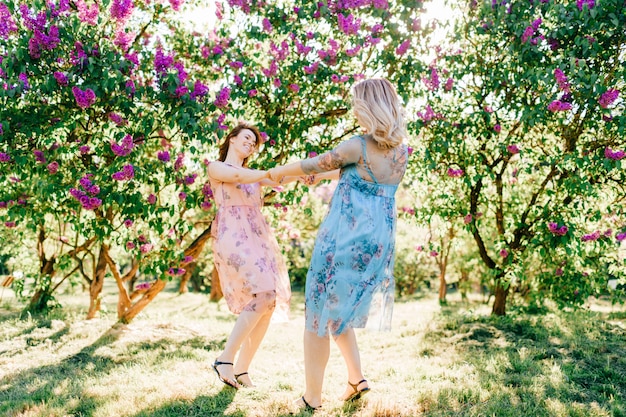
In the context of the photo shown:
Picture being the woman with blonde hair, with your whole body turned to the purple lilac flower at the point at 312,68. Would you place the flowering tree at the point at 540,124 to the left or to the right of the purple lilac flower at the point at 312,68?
right

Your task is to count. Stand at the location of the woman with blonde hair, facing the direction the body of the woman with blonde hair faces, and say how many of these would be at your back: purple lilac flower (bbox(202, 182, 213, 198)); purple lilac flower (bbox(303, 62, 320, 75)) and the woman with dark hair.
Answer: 0

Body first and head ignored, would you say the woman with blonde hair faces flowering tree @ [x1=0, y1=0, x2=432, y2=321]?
yes

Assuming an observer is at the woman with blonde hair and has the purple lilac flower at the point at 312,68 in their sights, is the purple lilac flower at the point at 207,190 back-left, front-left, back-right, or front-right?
front-left

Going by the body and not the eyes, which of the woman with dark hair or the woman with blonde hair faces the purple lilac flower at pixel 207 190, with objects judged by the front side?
the woman with blonde hair

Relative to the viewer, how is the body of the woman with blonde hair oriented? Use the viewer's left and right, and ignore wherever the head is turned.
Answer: facing away from the viewer and to the left of the viewer

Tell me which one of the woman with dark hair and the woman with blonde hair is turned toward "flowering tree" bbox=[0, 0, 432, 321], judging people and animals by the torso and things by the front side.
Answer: the woman with blonde hair

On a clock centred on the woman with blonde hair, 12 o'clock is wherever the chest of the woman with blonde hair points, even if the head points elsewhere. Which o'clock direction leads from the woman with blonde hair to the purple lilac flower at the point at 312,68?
The purple lilac flower is roughly at 1 o'clock from the woman with blonde hair.

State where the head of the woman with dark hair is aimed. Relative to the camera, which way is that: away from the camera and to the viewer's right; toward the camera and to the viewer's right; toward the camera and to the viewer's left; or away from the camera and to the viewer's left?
toward the camera and to the viewer's right

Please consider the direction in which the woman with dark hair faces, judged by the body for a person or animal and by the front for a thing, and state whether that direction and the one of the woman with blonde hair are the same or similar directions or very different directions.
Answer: very different directions

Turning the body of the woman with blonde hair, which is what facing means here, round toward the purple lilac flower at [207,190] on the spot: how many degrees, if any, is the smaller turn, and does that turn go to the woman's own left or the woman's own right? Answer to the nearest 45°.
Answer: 0° — they already face it

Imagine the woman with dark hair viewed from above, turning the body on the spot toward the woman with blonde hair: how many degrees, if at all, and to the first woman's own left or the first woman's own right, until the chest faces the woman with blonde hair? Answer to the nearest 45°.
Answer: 0° — they already face them

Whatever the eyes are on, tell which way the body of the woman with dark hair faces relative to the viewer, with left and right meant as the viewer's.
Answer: facing the viewer and to the right of the viewer

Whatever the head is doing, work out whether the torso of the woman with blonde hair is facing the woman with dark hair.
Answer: yes

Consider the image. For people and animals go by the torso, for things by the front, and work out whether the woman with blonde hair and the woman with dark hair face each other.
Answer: yes

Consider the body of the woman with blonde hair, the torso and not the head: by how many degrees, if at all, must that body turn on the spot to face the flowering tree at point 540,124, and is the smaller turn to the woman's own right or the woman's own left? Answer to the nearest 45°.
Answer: approximately 90° to the woman's own right

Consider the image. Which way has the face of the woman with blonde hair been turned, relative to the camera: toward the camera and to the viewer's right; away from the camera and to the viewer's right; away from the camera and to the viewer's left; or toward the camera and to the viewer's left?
away from the camera and to the viewer's left

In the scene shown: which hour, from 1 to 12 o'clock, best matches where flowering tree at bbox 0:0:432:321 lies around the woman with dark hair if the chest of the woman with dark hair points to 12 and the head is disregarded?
The flowering tree is roughly at 6 o'clock from the woman with dark hair.
